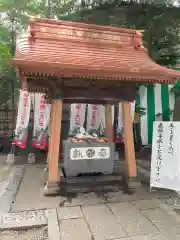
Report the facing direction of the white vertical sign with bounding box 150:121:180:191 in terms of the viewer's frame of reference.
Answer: facing the viewer

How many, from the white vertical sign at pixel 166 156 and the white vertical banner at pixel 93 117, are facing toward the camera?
2

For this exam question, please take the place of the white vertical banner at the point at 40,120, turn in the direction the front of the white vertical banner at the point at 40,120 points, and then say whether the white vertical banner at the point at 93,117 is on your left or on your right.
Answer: on your left

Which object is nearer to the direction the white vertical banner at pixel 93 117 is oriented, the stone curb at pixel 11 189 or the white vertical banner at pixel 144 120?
the stone curb

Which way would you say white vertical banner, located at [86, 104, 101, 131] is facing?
toward the camera

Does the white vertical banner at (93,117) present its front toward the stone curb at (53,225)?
yes

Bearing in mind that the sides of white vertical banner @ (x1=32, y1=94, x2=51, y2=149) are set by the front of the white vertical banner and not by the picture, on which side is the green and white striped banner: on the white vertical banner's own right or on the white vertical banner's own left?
on the white vertical banner's own left

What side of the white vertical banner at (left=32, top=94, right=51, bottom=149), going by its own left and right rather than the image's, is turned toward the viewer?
front
